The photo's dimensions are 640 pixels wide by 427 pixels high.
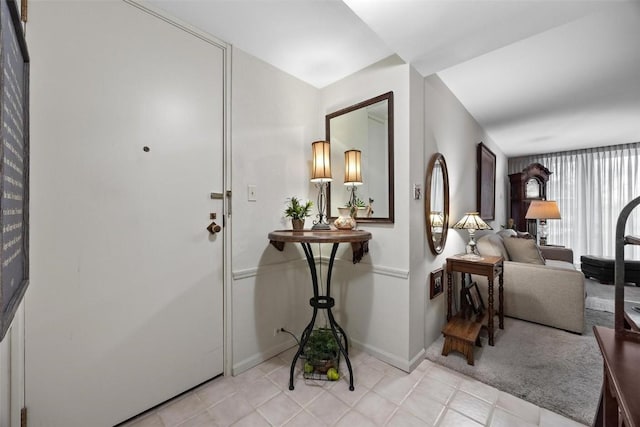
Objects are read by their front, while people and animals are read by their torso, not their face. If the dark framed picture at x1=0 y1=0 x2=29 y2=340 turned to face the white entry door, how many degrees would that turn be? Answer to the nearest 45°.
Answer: approximately 45° to its left

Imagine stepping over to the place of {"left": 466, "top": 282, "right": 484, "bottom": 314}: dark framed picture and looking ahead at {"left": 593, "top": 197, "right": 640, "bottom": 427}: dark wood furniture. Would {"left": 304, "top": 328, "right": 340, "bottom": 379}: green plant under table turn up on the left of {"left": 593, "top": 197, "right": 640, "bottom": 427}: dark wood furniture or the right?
right

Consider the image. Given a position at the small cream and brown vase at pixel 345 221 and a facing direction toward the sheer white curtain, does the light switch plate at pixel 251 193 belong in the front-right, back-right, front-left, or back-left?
back-left

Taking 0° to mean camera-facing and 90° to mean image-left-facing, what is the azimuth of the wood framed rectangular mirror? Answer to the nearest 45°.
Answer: approximately 45°

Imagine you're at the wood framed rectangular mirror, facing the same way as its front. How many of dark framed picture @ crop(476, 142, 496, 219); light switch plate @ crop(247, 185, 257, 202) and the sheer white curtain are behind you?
2

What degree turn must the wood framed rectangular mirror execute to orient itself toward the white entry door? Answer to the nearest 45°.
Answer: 0° — it already faces it

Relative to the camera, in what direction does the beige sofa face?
facing to the right of the viewer

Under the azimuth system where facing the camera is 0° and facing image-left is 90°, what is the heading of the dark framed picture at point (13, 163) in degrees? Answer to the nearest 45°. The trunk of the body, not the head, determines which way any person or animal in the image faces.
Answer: approximately 270°

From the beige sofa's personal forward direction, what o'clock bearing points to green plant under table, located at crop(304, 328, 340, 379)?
The green plant under table is roughly at 4 o'clock from the beige sofa.
